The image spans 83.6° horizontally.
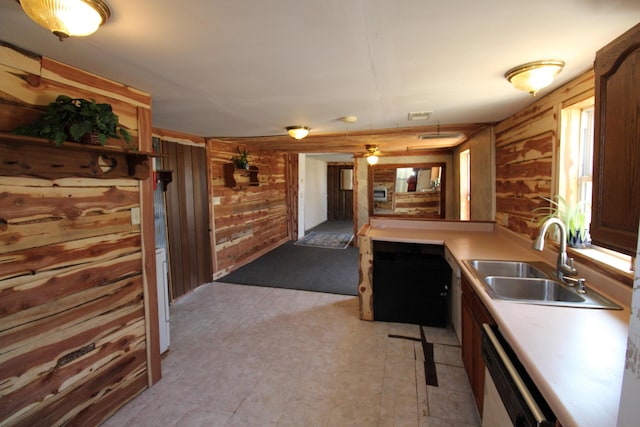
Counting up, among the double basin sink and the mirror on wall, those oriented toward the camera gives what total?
1

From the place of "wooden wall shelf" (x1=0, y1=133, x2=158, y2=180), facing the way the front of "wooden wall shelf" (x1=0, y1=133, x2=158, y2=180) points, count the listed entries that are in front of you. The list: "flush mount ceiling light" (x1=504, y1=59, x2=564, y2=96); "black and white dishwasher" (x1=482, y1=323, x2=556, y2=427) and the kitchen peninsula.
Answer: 3

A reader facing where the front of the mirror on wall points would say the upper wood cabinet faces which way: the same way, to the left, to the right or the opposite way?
to the right

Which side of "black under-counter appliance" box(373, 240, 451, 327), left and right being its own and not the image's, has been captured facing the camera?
front

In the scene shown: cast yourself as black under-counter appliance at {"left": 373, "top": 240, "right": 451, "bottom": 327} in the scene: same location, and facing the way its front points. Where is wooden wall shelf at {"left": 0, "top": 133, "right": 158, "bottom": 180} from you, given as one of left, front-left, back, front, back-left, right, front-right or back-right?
front-right

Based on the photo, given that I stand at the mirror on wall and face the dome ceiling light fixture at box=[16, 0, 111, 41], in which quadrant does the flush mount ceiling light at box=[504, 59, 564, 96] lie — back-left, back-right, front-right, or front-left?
front-left

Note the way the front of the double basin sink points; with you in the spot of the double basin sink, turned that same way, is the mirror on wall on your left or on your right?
on your right

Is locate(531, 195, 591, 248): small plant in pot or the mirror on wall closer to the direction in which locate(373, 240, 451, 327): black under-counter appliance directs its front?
the small plant in pot

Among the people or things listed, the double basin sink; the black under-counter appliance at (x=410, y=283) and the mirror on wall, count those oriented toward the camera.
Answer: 2

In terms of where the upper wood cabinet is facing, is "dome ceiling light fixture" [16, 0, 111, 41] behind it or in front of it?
in front

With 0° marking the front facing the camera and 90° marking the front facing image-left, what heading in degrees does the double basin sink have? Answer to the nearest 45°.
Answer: approximately 90°

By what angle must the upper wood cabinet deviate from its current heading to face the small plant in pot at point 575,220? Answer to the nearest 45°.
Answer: approximately 135° to its right

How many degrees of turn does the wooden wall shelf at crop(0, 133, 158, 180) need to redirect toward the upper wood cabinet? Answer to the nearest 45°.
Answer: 0° — it already faces it

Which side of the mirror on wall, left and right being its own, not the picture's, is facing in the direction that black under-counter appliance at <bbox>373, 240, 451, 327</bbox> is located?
front

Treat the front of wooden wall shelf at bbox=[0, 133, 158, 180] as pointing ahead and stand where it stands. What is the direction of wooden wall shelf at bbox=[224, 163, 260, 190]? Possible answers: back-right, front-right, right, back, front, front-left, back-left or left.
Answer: left

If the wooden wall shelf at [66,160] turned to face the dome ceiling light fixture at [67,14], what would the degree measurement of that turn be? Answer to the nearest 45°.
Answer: approximately 45° to its right

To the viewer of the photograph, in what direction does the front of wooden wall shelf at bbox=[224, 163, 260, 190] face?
facing the viewer and to the right of the viewer

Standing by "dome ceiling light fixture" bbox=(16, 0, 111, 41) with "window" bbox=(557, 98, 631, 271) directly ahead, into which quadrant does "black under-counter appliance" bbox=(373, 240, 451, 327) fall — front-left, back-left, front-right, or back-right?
front-left
